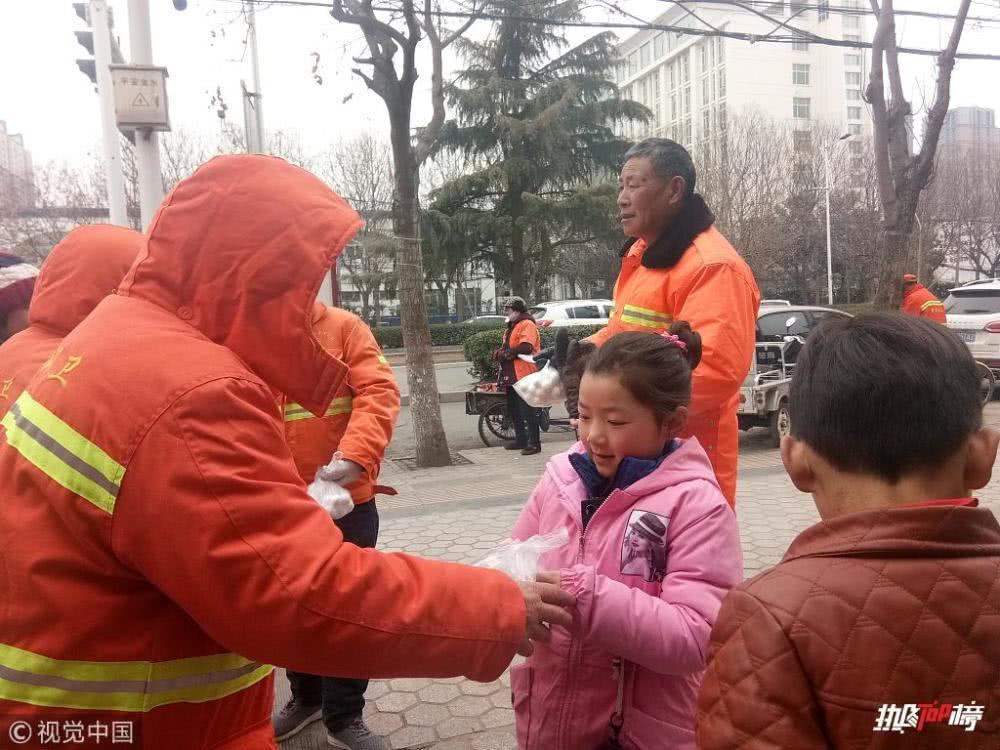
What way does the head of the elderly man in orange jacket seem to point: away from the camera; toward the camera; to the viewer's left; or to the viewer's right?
to the viewer's left

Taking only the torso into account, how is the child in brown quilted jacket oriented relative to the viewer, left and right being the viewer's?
facing away from the viewer

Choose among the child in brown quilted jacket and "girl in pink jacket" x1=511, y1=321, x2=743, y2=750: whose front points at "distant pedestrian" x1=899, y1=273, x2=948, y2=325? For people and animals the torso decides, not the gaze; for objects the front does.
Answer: the child in brown quilted jacket

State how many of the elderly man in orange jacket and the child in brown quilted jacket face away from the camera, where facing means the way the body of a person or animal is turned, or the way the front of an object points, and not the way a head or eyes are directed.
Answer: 1

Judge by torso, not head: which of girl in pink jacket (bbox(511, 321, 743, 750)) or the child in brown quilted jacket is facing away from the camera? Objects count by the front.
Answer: the child in brown quilted jacket

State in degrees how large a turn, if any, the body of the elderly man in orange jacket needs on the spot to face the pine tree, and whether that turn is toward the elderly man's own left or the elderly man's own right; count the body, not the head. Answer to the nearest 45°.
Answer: approximately 135° to the elderly man's own right

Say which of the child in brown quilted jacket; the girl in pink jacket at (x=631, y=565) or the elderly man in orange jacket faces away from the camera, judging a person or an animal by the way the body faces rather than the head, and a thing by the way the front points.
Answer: the child in brown quilted jacket

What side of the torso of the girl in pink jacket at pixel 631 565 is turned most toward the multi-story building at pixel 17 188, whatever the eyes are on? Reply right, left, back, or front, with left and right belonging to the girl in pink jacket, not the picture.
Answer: right

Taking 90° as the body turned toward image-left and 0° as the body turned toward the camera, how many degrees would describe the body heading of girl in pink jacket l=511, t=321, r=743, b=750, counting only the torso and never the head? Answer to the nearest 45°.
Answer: approximately 45°

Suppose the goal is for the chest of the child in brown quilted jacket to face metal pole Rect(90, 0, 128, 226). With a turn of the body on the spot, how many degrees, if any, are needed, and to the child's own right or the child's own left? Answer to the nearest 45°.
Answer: approximately 45° to the child's own left

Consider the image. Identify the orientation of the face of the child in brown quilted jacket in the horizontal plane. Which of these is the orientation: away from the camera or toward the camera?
away from the camera
